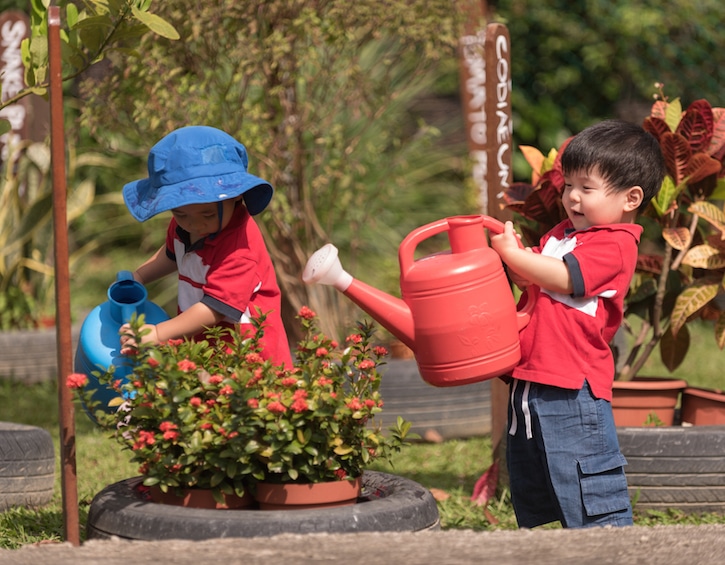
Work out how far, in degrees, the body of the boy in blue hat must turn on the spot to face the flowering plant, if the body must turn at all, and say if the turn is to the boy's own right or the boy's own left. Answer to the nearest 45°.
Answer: approximately 45° to the boy's own left

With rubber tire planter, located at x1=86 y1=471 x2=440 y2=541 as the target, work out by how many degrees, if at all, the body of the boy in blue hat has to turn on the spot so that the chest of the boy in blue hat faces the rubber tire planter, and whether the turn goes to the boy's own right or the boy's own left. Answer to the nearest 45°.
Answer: approximately 45° to the boy's own left

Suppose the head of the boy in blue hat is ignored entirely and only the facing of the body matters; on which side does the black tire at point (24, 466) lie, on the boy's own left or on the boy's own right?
on the boy's own right

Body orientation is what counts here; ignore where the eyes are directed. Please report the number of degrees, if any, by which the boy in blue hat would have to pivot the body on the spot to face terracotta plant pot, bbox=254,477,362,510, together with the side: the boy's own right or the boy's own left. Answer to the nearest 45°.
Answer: approximately 45° to the boy's own left

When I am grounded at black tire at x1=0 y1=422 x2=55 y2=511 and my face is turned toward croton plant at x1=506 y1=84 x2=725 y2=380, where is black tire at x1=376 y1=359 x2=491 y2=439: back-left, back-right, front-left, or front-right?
front-left

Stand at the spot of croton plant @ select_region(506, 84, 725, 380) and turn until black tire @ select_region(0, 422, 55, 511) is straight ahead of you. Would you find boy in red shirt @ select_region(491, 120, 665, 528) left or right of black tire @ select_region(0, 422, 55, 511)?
left
